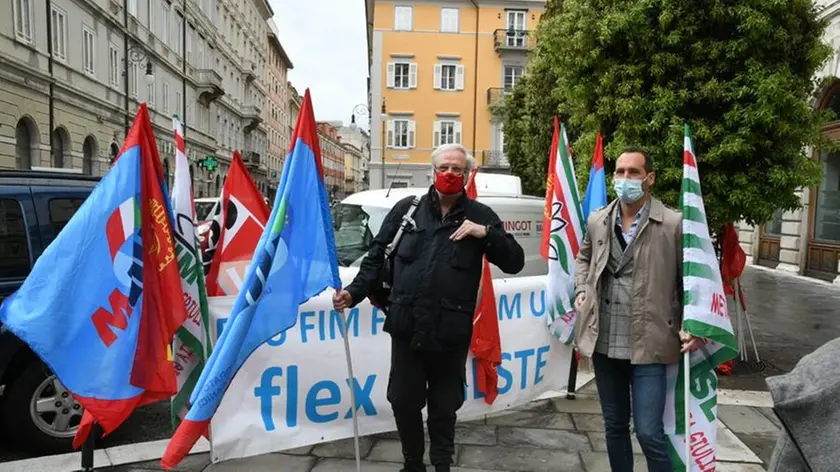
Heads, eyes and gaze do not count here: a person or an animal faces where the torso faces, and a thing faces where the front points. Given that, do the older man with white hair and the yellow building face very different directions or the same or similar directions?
same or similar directions

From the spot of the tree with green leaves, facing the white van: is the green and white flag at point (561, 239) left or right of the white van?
left

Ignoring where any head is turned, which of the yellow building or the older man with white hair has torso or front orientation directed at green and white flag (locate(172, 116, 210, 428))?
the yellow building

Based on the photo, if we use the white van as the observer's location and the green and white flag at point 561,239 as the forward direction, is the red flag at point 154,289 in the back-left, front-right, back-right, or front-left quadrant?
front-right

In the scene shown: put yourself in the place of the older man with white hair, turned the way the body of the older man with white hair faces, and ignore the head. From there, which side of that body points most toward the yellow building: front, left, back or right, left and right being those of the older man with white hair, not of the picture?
back

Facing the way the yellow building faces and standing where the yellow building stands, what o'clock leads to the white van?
The white van is roughly at 12 o'clock from the yellow building.

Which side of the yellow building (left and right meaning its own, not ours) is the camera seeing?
front

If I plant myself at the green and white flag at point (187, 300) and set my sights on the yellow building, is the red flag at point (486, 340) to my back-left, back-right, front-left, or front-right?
front-right

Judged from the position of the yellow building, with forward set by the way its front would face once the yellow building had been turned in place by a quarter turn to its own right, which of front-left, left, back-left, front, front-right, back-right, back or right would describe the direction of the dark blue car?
left

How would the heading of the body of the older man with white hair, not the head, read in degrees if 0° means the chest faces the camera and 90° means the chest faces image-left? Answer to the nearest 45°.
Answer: approximately 0°

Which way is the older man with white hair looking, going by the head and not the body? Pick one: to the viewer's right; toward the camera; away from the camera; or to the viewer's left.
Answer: toward the camera

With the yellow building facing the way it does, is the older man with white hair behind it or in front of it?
in front

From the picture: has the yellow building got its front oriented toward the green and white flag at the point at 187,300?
yes
